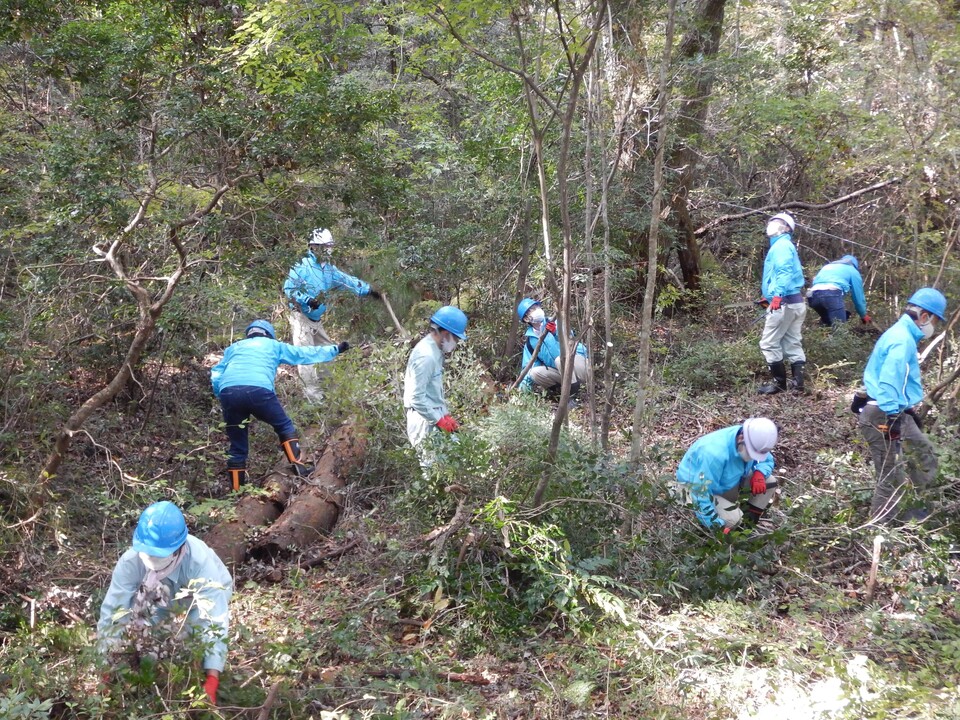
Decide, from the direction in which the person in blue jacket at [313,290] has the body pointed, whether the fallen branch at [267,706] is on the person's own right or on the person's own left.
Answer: on the person's own right

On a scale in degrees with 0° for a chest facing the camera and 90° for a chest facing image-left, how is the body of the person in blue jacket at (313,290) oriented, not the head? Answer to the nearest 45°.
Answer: approximately 315°

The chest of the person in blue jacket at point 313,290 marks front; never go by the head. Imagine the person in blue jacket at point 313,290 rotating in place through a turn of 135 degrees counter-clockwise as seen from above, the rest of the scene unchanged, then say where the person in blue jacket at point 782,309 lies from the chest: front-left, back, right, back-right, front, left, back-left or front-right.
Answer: right

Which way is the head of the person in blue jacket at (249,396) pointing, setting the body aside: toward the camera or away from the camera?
away from the camera

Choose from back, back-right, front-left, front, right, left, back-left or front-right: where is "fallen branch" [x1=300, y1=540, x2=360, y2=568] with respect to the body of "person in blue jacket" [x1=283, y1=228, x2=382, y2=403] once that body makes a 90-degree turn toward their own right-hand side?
front-left

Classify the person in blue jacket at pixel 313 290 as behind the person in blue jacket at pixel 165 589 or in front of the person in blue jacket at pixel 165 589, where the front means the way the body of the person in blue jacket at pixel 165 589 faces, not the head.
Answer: behind

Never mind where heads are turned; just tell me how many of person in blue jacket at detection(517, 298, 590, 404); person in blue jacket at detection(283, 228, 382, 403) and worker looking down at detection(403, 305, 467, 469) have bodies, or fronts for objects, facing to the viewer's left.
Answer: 0

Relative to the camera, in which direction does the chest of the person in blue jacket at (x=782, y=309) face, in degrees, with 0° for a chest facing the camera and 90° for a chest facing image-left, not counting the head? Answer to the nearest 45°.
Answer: approximately 90°

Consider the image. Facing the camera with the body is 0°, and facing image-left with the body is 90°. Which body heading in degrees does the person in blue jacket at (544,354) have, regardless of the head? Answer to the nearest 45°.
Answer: approximately 315°
